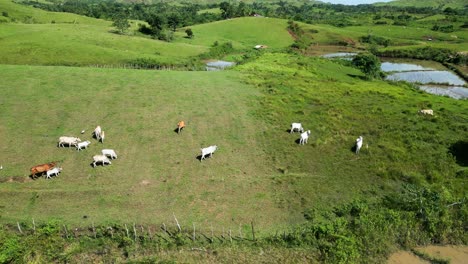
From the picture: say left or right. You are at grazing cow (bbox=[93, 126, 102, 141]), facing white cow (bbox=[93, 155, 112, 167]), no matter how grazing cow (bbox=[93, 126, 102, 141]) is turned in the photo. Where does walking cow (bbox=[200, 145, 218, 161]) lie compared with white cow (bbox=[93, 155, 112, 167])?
left
